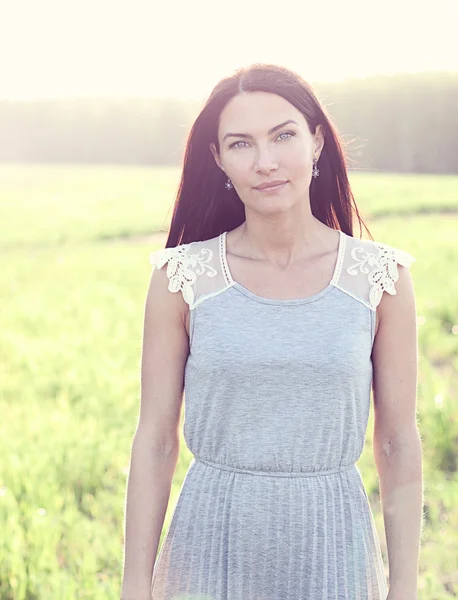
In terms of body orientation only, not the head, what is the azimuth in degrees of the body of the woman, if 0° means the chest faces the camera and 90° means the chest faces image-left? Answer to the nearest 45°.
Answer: approximately 0°
